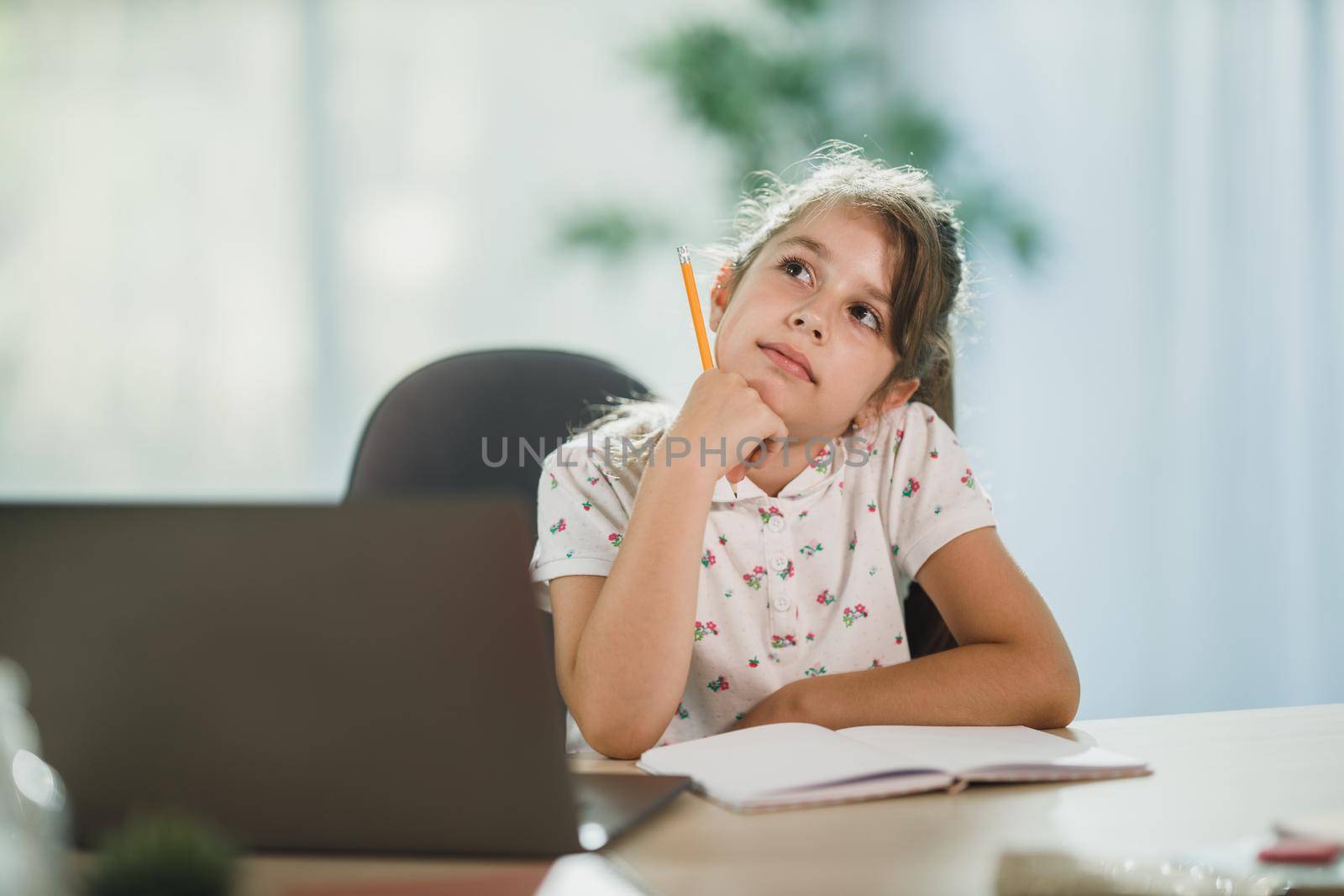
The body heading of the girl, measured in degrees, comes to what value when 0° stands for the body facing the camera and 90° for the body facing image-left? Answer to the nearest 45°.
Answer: approximately 0°

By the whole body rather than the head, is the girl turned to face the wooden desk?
yes

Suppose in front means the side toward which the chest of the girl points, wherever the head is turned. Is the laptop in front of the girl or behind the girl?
in front
